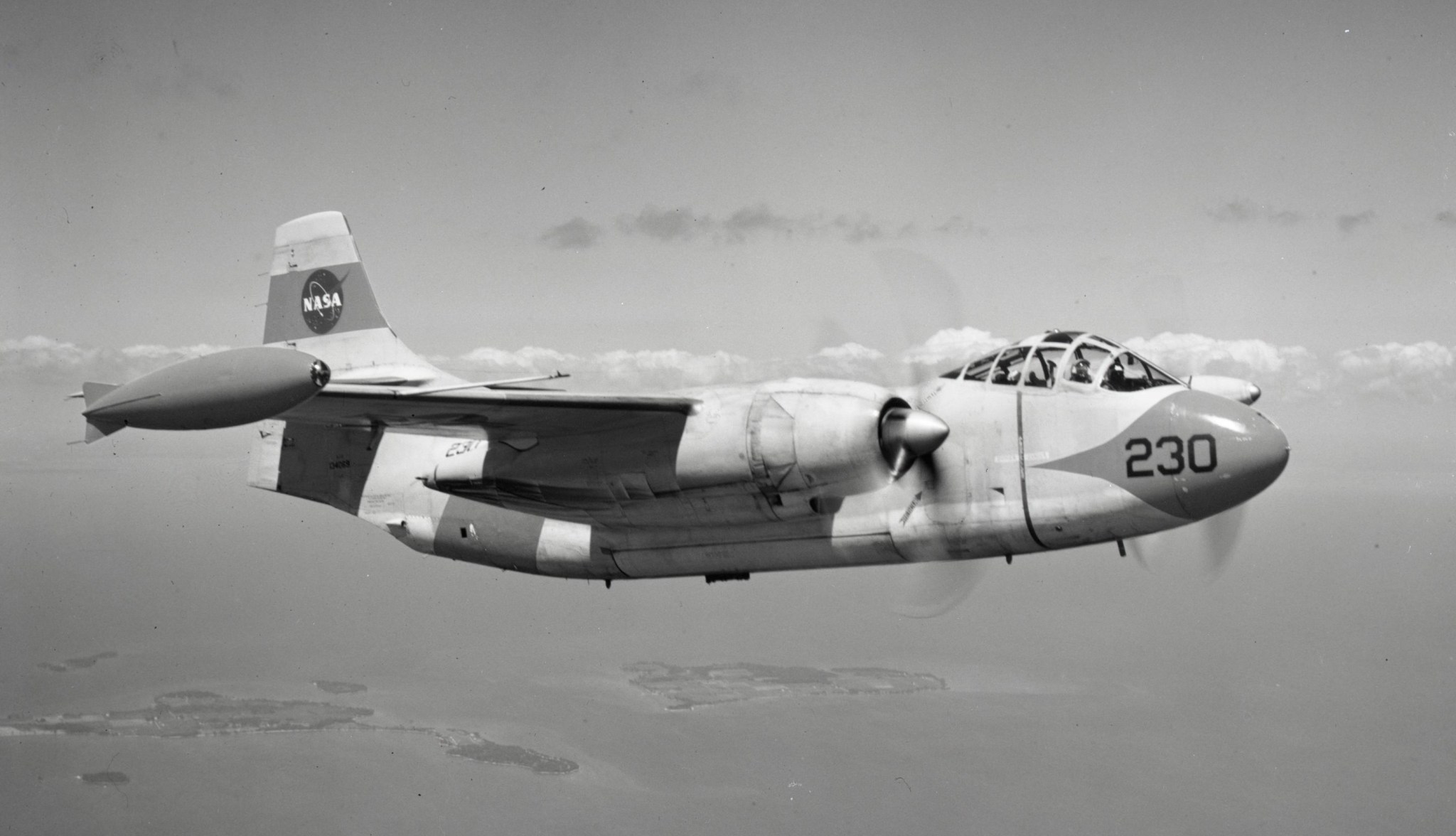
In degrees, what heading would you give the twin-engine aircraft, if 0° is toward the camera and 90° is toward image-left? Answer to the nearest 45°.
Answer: approximately 315°
